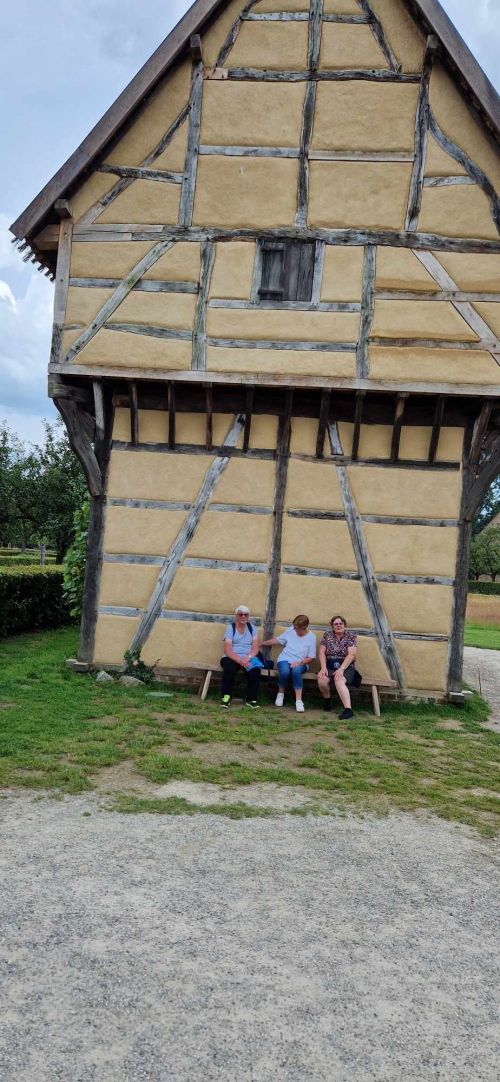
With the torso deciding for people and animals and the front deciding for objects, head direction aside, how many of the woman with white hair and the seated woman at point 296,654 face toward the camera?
2

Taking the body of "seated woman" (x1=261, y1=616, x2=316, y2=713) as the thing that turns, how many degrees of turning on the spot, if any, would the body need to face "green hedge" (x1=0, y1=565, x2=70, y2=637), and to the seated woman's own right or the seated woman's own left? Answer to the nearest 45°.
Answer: approximately 135° to the seated woman's own right

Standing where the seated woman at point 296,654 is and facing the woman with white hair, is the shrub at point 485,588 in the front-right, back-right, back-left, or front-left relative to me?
back-right

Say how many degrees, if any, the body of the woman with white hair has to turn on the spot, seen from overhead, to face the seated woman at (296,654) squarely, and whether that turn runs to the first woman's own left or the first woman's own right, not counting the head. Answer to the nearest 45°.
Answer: approximately 90° to the first woman's own left

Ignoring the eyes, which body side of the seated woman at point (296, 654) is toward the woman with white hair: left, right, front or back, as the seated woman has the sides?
right

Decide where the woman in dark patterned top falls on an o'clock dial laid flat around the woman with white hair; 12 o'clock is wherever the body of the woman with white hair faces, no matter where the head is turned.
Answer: The woman in dark patterned top is roughly at 9 o'clock from the woman with white hair.

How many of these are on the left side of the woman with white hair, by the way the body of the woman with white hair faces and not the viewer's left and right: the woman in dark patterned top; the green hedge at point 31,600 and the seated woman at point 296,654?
2

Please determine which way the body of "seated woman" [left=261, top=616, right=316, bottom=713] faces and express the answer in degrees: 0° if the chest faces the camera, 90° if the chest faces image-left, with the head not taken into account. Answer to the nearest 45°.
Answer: approximately 0°
